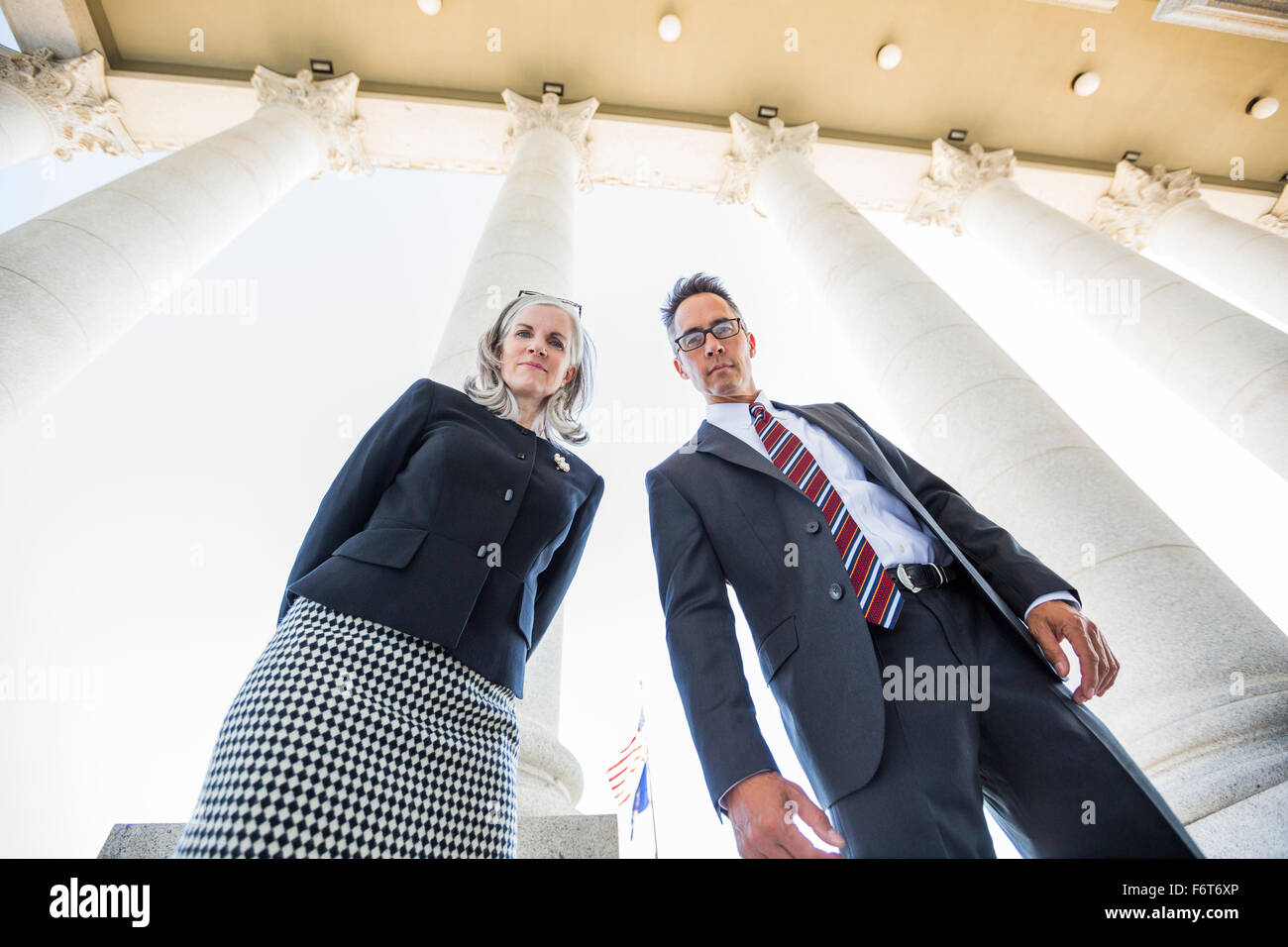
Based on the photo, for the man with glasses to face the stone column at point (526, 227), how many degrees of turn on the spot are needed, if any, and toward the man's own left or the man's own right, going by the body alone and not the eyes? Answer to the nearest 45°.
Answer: approximately 135° to the man's own right

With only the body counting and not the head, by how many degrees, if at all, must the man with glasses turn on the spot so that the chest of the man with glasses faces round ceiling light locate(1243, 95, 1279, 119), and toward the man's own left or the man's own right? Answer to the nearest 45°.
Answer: approximately 135° to the man's own left

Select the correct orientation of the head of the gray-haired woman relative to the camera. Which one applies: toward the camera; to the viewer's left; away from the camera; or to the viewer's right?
toward the camera

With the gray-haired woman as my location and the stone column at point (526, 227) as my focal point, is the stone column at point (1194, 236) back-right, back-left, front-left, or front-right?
front-right

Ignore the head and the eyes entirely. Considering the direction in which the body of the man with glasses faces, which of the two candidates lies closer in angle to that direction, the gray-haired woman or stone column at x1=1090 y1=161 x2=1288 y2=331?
the gray-haired woman

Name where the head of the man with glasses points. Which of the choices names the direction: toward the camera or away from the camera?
toward the camera

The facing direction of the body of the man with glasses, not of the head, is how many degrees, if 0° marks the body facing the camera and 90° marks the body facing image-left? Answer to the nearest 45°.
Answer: approximately 0°
